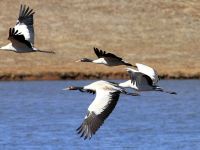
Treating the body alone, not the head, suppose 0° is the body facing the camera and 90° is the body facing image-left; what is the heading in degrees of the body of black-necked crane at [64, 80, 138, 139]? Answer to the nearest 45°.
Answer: approximately 90°
